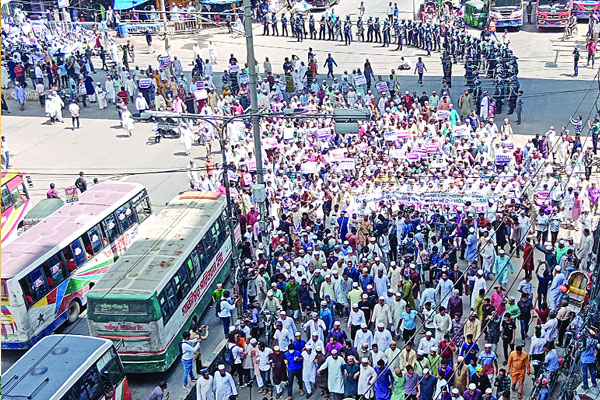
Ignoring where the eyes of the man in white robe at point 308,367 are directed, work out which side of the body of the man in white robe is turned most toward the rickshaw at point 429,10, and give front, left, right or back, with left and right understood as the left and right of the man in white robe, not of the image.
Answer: back

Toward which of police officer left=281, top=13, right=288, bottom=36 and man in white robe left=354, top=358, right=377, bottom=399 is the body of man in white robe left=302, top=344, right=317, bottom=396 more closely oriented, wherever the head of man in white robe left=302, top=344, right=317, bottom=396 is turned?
the man in white robe

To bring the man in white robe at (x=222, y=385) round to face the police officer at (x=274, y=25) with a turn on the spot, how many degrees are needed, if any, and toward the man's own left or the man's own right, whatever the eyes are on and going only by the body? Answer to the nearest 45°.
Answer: approximately 180°

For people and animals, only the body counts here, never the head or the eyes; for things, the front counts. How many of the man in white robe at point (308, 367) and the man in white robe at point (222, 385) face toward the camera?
2
